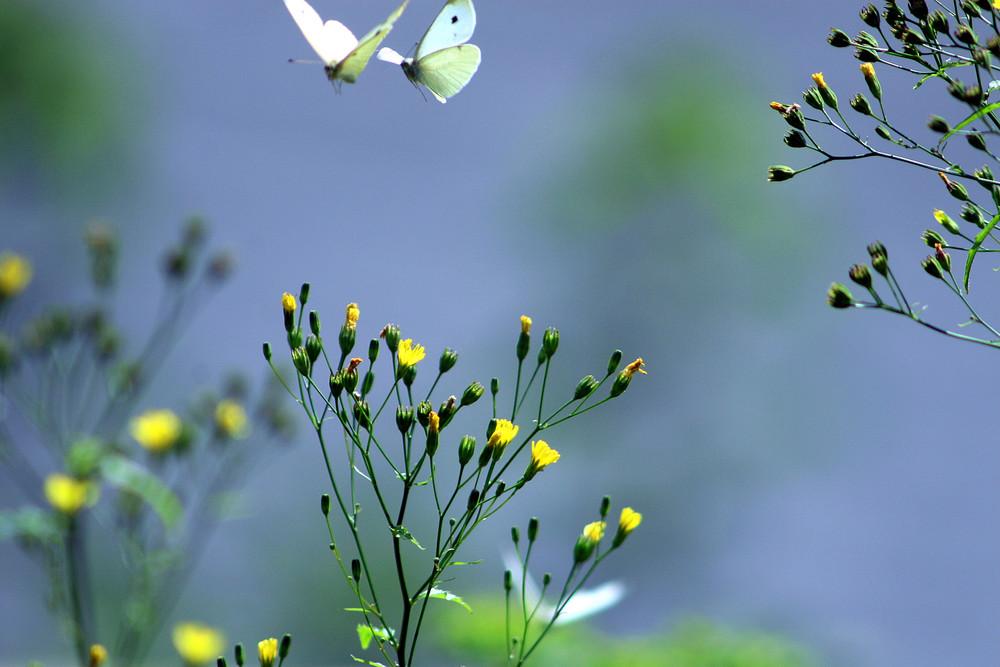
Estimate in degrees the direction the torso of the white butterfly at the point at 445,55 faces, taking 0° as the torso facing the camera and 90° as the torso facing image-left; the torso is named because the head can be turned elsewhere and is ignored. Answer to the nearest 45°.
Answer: approximately 45°
